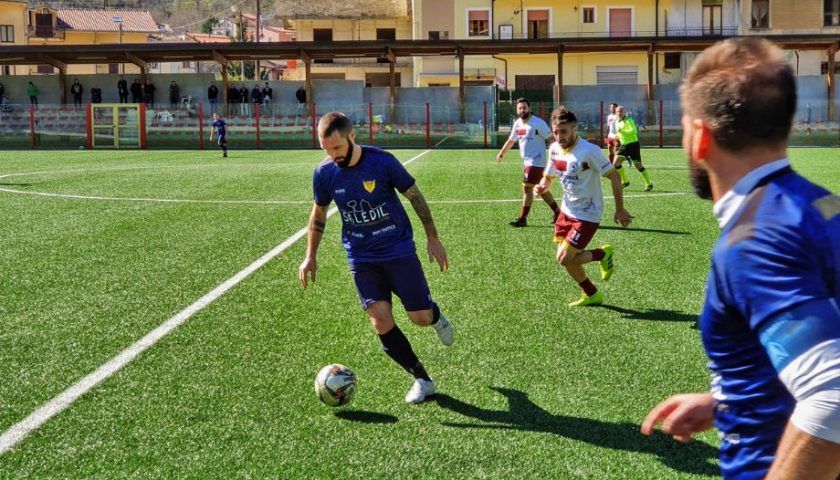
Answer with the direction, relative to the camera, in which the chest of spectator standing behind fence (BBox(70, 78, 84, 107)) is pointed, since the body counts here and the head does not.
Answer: toward the camera

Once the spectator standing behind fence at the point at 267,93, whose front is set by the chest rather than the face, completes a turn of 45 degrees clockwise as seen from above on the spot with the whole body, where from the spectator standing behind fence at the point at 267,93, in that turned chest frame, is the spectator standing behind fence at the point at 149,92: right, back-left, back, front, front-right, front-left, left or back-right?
front-right

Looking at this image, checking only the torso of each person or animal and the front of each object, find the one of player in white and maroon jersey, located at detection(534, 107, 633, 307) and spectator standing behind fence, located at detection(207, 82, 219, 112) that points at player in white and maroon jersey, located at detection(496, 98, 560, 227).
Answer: the spectator standing behind fence

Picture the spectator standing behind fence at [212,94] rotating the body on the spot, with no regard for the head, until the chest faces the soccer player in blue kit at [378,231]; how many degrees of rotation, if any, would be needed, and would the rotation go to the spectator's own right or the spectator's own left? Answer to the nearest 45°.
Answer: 0° — they already face them

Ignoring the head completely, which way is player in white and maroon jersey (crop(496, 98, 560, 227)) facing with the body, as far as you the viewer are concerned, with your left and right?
facing the viewer and to the left of the viewer

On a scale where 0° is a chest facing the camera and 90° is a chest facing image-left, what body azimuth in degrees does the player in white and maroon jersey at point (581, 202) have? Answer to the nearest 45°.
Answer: approximately 45°

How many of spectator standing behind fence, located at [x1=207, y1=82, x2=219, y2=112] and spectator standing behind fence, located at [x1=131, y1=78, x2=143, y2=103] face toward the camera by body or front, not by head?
2

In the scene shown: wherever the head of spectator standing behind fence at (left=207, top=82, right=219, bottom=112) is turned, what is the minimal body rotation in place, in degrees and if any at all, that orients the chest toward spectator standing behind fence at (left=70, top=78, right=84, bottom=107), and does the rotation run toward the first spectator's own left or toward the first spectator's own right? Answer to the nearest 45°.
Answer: approximately 90° to the first spectator's own right

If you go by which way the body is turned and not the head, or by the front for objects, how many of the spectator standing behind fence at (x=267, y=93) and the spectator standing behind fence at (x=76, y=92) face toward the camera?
2

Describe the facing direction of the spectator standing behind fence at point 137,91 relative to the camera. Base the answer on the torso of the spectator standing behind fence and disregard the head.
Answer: toward the camera

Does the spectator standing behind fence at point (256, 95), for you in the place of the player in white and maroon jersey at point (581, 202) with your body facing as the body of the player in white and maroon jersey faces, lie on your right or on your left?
on your right

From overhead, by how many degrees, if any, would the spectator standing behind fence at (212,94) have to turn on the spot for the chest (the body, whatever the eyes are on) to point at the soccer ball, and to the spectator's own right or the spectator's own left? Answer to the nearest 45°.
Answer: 0° — they already face it

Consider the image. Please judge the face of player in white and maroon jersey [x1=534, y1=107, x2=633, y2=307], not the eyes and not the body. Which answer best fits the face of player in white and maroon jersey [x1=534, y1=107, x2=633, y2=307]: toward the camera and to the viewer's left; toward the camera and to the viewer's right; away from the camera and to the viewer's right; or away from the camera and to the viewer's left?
toward the camera and to the viewer's left

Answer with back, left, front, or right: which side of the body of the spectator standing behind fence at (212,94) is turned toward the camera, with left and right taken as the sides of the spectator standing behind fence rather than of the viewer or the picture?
front

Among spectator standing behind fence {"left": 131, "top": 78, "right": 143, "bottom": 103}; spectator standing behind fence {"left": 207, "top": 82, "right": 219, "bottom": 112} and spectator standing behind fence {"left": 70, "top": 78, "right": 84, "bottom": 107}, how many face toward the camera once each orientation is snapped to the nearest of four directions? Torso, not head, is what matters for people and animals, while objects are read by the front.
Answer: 3
